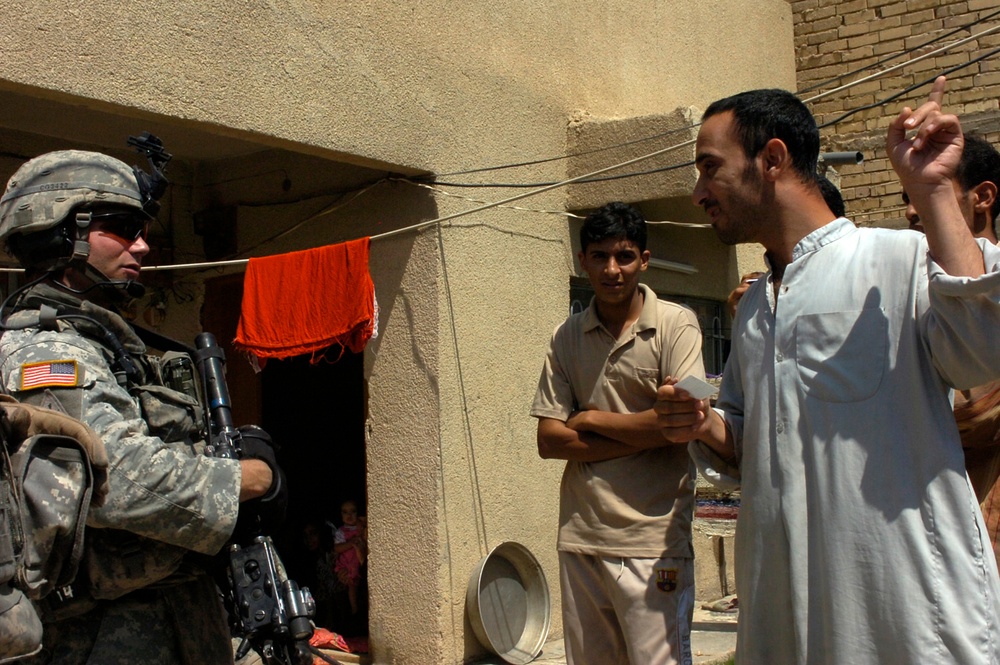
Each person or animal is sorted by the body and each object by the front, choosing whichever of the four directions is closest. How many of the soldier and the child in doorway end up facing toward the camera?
1

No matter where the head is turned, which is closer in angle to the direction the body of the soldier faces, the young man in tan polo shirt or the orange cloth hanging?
the young man in tan polo shirt

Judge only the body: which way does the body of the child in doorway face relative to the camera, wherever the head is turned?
toward the camera

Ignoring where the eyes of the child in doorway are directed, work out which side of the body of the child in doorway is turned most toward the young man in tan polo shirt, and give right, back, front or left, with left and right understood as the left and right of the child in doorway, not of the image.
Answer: front

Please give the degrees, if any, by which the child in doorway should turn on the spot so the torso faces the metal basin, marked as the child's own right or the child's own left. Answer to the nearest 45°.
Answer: approximately 45° to the child's own left

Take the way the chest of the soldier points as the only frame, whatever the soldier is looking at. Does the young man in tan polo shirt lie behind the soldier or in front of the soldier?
in front

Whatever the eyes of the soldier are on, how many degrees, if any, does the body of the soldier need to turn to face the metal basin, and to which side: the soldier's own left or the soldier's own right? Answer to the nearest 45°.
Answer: approximately 45° to the soldier's own left

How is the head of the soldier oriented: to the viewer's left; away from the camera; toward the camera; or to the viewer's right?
to the viewer's right

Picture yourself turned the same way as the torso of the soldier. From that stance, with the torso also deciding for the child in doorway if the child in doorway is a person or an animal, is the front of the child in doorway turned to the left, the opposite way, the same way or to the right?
to the right

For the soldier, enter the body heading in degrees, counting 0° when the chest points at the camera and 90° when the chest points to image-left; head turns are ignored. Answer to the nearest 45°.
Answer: approximately 270°
